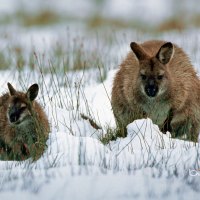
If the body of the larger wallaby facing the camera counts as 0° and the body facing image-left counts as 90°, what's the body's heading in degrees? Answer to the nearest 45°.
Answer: approximately 0°

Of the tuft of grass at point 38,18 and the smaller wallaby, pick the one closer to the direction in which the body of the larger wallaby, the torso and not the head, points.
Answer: the smaller wallaby

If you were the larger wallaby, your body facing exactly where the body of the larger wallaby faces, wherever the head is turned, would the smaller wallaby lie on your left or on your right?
on your right

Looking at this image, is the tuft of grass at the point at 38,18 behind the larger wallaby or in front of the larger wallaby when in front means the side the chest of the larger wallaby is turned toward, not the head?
behind
